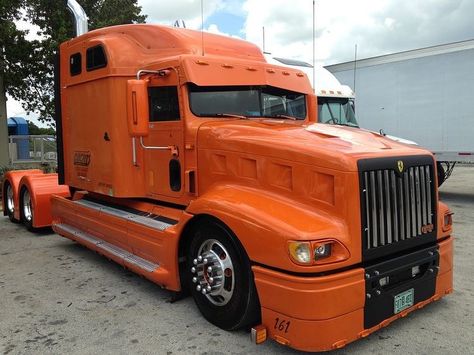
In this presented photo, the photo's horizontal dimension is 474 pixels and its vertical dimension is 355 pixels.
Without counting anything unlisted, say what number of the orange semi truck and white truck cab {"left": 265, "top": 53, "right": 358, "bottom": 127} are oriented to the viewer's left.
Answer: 0

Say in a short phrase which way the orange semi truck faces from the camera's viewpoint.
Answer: facing the viewer and to the right of the viewer

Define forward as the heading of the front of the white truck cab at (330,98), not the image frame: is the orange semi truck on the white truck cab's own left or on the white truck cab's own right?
on the white truck cab's own right

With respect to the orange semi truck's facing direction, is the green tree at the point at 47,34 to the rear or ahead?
to the rear

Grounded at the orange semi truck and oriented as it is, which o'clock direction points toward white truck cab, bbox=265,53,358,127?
The white truck cab is roughly at 8 o'clock from the orange semi truck.
